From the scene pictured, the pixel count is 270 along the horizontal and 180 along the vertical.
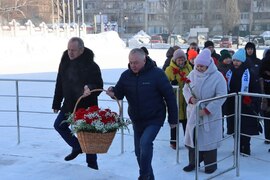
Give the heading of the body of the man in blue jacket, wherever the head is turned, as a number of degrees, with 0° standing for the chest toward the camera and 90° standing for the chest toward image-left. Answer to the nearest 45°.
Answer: approximately 45°

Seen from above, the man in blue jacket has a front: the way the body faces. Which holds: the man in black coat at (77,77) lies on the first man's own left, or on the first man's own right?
on the first man's own right

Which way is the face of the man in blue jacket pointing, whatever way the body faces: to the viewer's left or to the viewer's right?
to the viewer's left

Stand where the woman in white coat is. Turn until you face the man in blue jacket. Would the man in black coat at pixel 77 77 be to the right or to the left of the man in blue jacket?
right

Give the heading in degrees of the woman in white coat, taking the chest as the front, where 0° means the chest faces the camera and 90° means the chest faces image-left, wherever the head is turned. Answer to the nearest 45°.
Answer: approximately 45°

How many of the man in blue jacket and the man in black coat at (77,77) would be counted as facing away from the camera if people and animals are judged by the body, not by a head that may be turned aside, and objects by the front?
0

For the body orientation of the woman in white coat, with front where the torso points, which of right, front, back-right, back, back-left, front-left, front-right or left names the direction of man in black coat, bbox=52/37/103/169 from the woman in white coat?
front-right

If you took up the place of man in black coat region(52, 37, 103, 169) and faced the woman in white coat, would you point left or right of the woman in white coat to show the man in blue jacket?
right

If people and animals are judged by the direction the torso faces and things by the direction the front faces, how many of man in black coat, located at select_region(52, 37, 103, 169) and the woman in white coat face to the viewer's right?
0

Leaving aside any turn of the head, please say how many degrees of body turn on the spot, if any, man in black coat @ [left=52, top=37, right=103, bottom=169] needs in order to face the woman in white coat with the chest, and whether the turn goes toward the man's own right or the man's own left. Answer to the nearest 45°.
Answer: approximately 135° to the man's own left

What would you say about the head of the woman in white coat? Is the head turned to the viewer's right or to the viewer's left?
to the viewer's left

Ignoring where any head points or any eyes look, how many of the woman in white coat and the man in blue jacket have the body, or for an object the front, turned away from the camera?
0
